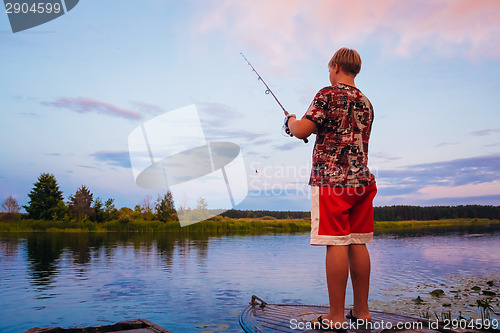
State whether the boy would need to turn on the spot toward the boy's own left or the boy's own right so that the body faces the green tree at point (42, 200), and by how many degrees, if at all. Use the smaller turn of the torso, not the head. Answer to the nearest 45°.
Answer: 0° — they already face it

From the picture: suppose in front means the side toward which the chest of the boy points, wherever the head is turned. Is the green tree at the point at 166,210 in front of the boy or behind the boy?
in front

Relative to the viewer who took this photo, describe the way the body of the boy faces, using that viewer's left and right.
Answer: facing away from the viewer and to the left of the viewer

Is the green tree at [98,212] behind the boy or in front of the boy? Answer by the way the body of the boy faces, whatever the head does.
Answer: in front

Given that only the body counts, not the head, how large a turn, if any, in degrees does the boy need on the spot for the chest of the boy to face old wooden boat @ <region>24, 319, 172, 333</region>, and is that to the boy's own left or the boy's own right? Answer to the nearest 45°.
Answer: approximately 45° to the boy's own left

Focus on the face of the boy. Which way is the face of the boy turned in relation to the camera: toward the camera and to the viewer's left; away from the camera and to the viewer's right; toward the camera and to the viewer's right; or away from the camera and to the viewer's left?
away from the camera and to the viewer's left
